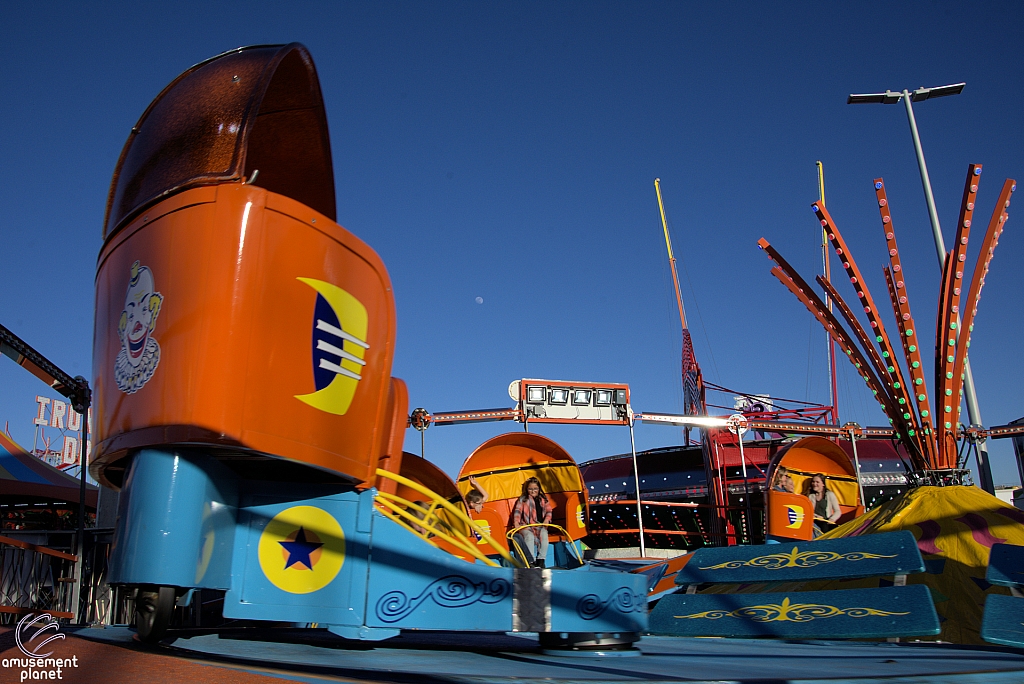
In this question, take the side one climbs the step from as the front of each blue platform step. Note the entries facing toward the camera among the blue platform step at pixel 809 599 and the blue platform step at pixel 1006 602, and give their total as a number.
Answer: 2

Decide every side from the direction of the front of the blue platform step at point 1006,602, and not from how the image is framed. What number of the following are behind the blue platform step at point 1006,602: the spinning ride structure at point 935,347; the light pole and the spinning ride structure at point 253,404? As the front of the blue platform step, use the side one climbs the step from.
2

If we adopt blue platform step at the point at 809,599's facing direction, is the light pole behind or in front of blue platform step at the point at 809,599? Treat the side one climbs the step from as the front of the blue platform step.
behind

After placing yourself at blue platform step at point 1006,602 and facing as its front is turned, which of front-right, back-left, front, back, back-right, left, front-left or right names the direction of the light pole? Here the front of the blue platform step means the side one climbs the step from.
back

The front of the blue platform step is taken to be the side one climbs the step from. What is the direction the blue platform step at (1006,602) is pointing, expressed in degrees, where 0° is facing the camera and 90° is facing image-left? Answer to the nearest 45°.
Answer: approximately 0°

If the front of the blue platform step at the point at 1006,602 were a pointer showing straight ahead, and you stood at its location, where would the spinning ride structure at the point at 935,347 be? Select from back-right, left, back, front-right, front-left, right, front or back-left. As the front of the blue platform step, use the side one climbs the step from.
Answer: back
